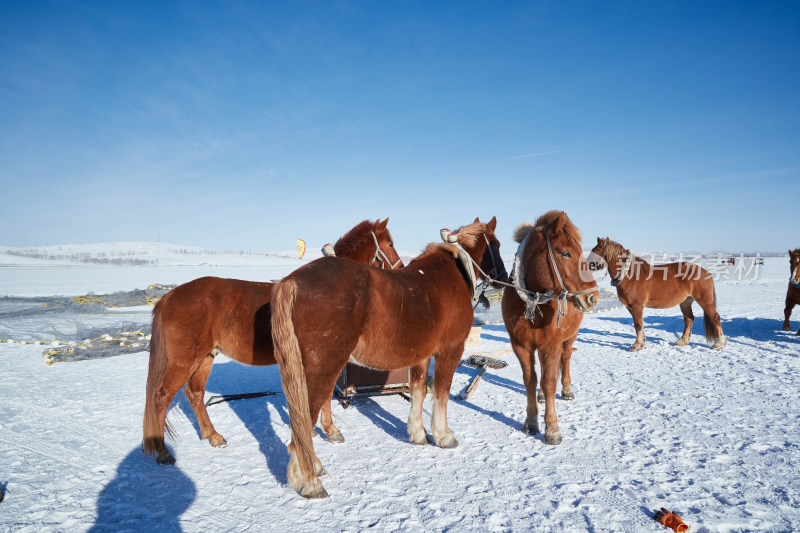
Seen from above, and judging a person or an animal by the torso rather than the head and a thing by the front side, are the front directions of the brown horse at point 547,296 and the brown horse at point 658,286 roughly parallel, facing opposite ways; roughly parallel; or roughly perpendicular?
roughly perpendicular

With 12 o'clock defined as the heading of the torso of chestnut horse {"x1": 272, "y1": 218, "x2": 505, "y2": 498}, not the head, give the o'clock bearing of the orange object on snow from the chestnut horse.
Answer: The orange object on snow is roughly at 2 o'clock from the chestnut horse.

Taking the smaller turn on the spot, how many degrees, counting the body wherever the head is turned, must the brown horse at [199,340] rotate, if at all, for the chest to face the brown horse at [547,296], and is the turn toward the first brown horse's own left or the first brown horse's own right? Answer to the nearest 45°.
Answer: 0° — it already faces it

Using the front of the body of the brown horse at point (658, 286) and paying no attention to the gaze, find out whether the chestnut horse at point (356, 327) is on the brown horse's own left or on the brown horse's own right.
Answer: on the brown horse's own left

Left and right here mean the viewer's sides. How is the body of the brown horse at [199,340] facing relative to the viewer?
facing to the right of the viewer

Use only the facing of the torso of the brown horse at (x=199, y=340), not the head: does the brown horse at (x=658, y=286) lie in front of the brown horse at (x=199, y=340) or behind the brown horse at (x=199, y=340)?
in front

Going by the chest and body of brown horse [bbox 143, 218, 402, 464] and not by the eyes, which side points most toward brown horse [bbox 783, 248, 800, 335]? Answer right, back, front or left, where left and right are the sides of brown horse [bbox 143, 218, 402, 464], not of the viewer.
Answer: front

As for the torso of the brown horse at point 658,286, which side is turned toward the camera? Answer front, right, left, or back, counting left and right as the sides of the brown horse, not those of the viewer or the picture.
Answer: left

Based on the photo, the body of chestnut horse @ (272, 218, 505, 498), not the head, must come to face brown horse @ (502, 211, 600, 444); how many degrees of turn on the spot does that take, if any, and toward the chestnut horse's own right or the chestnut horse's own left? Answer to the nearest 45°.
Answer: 0° — it already faces it

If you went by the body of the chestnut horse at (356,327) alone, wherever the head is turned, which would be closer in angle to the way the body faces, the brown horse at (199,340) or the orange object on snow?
the orange object on snow

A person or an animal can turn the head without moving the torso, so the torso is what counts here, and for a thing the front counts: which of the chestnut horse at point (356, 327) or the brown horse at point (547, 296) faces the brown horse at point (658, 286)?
the chestnut horse

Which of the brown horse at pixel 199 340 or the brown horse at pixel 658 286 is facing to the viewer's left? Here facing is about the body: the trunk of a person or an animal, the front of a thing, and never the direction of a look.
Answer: the brown horse at pixel 658 286

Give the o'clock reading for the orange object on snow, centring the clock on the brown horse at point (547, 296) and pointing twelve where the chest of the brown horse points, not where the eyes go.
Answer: The orange object on snow is roughly at 11 o'clock from the brown horse.

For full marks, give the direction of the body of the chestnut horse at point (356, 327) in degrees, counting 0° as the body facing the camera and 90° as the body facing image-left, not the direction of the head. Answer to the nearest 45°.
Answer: approximately 225°
